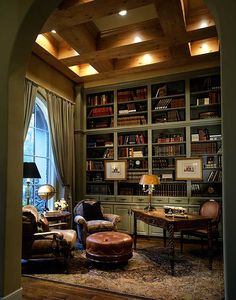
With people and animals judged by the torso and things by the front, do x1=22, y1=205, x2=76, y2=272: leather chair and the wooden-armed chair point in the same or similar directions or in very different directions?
very different directions

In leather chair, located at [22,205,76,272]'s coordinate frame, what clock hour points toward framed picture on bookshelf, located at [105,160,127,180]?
The framed picture on bookshelf is roughly at 10 o'clock from the leather chair.

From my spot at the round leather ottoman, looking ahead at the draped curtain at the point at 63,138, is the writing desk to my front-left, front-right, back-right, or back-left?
back-right

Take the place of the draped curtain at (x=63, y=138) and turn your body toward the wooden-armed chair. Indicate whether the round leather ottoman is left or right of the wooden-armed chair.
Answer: right

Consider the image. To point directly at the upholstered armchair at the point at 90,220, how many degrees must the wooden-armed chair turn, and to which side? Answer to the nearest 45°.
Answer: approximately 45° to its right

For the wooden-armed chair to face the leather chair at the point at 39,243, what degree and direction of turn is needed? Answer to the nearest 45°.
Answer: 0° — it already faces it

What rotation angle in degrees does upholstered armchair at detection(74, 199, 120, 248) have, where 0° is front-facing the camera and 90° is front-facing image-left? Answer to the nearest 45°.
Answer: approximately 315°

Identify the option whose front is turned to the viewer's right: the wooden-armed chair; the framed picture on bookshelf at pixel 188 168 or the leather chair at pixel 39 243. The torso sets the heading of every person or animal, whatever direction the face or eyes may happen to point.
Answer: the leather chair

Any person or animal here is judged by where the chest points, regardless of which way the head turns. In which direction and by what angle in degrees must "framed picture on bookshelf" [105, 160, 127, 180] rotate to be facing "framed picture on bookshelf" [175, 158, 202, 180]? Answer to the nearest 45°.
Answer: approximately 45° to its left

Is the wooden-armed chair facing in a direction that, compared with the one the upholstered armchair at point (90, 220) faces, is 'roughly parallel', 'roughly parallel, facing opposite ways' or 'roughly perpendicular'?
roughly perpendicular

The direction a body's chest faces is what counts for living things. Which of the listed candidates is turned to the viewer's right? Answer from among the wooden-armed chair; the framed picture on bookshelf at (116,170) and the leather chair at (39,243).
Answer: the leather chair

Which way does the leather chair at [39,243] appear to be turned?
to the viewer's right
